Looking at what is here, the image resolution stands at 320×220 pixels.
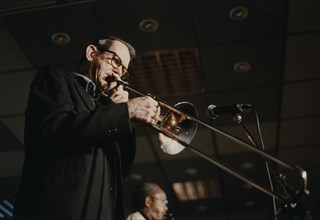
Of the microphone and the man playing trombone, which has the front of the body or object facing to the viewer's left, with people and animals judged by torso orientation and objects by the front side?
the microphone

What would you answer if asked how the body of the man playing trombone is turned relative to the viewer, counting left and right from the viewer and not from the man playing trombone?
facing the viewer and to the right of the viewer

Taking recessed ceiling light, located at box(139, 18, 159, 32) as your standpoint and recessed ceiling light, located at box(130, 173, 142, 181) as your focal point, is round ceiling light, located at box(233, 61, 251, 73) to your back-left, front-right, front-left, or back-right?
front-right

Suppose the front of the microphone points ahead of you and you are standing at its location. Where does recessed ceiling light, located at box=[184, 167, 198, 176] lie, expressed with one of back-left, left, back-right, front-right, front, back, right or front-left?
right

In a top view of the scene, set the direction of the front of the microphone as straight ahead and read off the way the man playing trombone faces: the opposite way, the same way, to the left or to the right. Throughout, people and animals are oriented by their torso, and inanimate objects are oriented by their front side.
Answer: the opposite way

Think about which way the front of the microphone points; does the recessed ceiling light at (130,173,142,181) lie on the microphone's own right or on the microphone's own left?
on the microphone's own right

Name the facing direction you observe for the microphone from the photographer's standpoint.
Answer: facing to the left of the viewer

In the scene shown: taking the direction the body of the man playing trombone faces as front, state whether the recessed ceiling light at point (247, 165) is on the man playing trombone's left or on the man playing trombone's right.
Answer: on the man playing trombone's left

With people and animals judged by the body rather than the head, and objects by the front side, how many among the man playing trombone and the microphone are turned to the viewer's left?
1

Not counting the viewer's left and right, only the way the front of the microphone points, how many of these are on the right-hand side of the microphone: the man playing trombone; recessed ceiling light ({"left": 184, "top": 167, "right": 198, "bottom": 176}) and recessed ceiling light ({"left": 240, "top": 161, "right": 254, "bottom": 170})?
2

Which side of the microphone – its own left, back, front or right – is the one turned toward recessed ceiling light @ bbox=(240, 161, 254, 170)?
right
